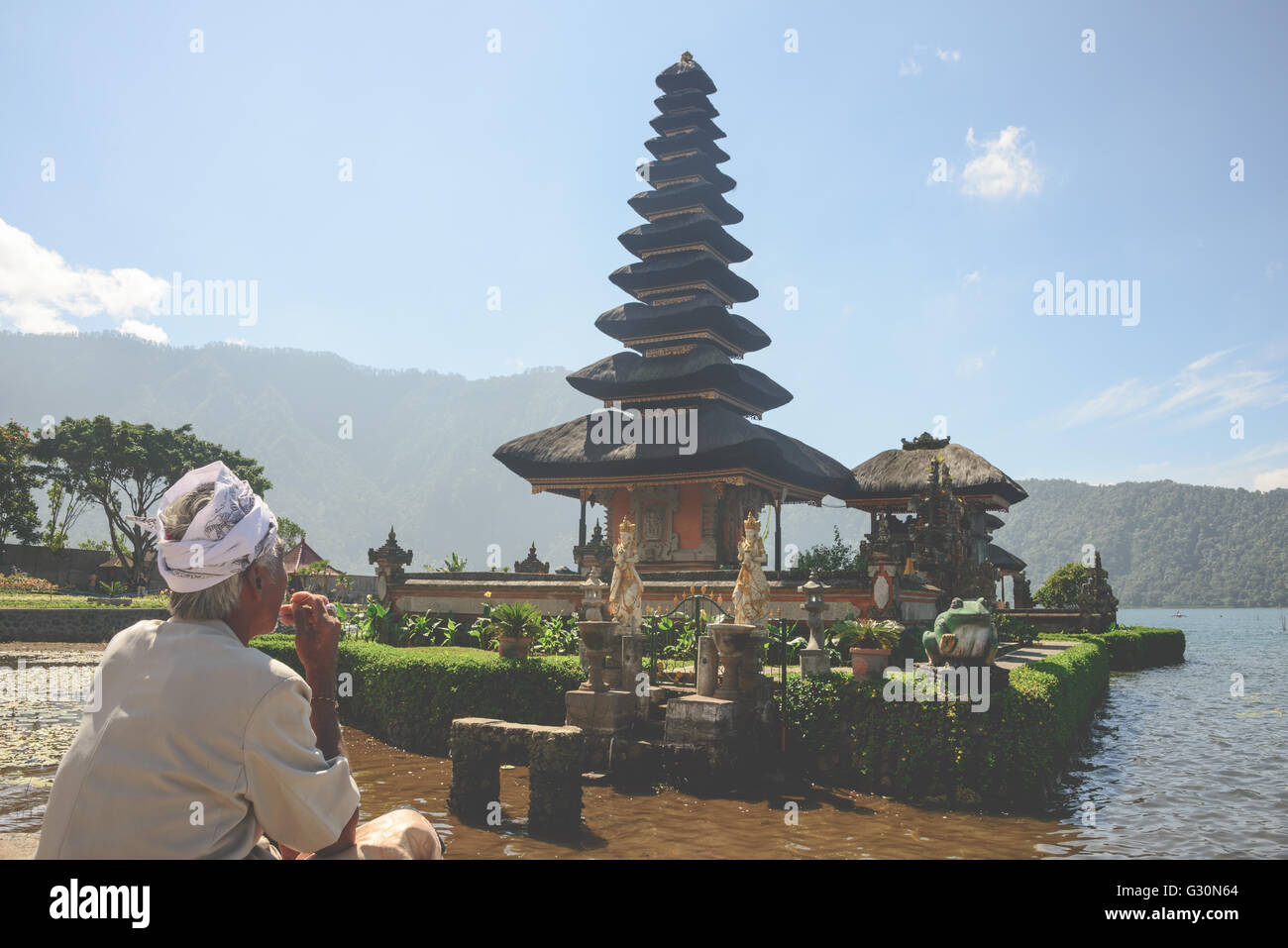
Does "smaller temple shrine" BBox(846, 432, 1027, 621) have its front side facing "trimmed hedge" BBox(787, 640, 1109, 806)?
yes

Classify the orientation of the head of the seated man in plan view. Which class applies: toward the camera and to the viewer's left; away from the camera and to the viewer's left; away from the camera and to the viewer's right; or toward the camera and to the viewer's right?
away from the camera and to the viewer's right

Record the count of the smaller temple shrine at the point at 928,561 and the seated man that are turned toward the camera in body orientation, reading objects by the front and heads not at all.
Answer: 1

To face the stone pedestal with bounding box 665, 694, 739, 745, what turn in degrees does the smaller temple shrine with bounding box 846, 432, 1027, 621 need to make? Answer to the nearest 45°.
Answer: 0° — it already faces it

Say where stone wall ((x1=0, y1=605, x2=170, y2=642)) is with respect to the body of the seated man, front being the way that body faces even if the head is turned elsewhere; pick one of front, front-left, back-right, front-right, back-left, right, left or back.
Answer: front-left

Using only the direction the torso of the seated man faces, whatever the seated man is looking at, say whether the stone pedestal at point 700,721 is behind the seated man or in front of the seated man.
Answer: in front

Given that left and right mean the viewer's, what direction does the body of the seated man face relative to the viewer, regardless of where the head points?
facing away from the viewer and to the right of the viewer

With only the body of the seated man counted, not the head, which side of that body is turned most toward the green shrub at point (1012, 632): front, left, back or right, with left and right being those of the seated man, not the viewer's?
front

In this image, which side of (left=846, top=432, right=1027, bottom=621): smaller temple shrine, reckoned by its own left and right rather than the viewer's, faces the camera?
front

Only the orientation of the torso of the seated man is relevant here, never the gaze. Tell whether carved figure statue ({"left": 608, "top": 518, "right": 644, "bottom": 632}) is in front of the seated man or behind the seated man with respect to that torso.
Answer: in front

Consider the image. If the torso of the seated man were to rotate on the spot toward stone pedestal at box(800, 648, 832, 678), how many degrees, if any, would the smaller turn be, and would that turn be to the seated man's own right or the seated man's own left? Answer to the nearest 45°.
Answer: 0° — they already face it

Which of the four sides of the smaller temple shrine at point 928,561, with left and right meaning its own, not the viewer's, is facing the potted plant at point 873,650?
front

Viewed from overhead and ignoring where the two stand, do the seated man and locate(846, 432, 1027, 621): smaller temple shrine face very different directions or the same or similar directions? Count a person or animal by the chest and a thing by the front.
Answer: very different directions

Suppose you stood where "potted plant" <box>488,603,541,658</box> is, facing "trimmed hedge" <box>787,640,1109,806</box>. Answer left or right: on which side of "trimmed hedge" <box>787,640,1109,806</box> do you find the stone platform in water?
right

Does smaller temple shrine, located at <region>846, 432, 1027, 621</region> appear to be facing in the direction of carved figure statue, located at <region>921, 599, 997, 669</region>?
yes
